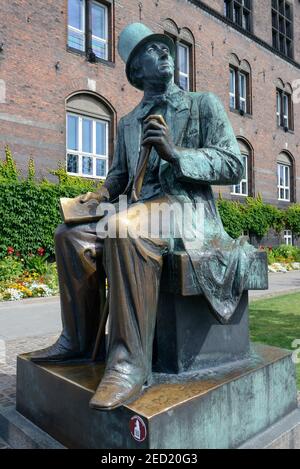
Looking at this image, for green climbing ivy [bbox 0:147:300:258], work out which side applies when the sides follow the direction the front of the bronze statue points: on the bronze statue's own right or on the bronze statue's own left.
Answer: on the bronze statue's own right

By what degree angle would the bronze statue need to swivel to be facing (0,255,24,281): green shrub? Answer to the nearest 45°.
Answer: approximately 135° to its right

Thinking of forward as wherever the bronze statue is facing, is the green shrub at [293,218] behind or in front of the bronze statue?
behind

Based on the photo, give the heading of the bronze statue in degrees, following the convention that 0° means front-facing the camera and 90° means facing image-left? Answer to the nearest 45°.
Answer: approximately 45°

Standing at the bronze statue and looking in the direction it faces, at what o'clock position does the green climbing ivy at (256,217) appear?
The green climbing ivy is roughly at 5 o'clock from the bronze statue.

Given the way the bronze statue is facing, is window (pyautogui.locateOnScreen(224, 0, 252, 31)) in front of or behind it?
behind

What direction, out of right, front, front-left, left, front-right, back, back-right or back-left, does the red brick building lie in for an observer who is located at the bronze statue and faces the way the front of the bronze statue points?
back-right

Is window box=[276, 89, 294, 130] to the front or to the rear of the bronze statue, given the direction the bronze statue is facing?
to the rear
